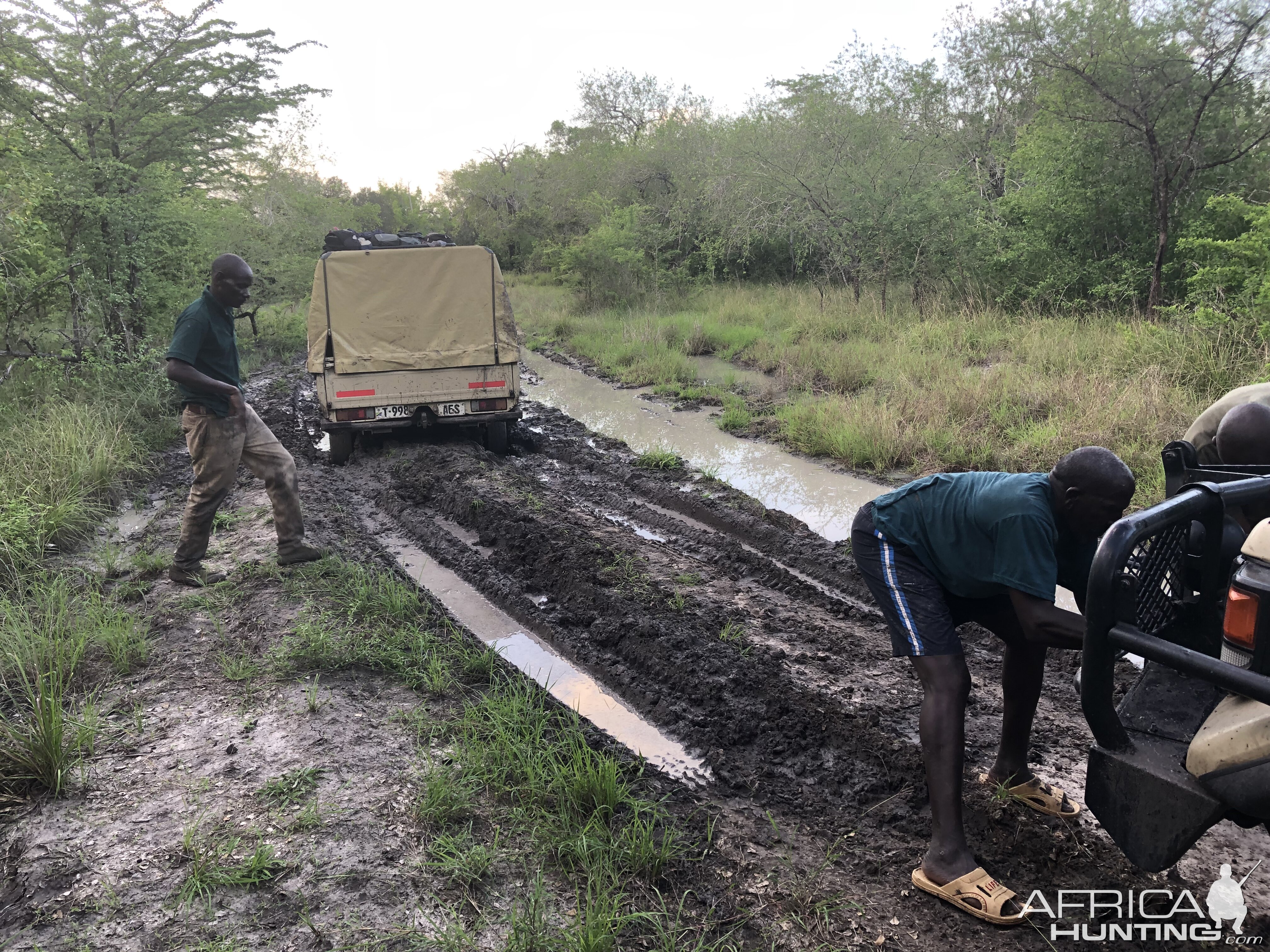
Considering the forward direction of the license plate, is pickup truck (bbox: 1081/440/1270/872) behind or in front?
in front

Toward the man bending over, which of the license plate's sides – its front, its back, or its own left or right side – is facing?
front

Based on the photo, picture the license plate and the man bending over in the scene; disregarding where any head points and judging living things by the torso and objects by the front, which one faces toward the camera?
the license plate

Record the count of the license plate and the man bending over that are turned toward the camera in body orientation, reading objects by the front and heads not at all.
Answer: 1

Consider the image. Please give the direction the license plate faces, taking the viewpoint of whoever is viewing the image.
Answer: facing the viewer

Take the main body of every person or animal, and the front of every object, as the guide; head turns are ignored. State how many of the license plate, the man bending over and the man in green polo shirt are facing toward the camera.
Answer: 1

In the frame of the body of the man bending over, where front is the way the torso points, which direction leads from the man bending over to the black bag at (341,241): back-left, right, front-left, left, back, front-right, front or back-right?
back-left

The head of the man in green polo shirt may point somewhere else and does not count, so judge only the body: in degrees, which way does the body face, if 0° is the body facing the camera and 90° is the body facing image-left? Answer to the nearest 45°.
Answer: approximately 270°

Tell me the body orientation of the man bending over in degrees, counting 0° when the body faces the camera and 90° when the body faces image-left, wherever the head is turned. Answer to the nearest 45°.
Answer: approximately 270°

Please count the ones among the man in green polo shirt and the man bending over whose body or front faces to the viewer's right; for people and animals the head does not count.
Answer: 2

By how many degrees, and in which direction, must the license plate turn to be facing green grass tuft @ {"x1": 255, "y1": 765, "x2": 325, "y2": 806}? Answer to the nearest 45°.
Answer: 0° — it already faces it

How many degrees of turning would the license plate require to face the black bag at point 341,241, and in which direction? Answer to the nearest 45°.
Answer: approximately 180°

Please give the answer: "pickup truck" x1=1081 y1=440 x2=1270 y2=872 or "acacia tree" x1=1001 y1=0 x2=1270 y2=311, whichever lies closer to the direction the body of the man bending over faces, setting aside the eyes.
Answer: the pickup truck

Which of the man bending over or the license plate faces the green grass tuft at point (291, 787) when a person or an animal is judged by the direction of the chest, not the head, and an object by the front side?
the license plate
